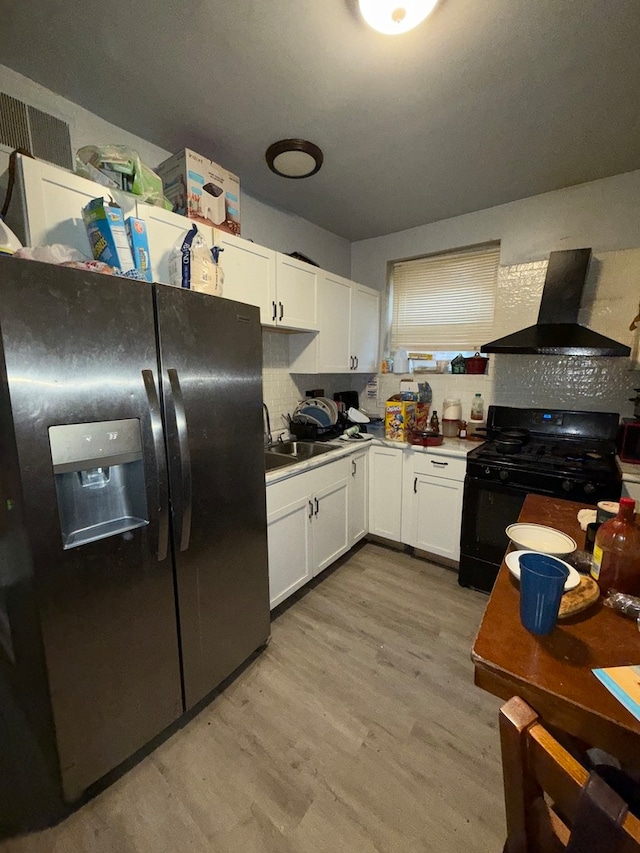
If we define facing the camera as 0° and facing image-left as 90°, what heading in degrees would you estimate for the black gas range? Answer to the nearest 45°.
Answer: approximately 0°

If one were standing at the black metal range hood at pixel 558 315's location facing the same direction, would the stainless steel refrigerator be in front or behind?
in front

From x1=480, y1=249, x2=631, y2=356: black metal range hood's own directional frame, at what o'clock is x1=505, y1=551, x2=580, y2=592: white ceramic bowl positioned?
The white ceramic bowl is roughly at 12 o'clock from the black metal range hood.

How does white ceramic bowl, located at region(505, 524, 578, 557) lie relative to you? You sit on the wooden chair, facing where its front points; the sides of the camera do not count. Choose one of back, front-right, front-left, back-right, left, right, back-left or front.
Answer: front-left

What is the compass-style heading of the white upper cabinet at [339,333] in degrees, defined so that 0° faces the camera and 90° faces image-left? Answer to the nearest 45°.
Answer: approximately 315°

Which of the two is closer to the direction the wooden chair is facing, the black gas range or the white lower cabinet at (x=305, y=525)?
the black gas range

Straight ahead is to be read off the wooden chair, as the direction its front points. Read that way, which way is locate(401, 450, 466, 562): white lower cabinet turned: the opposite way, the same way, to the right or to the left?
the opposite way

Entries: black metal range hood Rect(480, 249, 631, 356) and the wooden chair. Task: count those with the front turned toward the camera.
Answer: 1

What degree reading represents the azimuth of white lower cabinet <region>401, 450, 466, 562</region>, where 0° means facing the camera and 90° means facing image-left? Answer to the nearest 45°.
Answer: approximately 45°

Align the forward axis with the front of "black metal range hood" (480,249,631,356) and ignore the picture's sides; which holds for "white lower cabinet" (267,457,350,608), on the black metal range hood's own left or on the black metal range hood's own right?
on the black metal range hood's own right

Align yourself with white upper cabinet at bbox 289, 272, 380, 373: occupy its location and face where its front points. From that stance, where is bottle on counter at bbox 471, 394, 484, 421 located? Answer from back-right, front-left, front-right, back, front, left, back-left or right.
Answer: front-left

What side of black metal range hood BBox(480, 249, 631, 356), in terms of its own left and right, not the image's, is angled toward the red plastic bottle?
front

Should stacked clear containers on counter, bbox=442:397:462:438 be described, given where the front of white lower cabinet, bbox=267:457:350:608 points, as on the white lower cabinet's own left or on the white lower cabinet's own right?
on the white lower cabinet's own left
